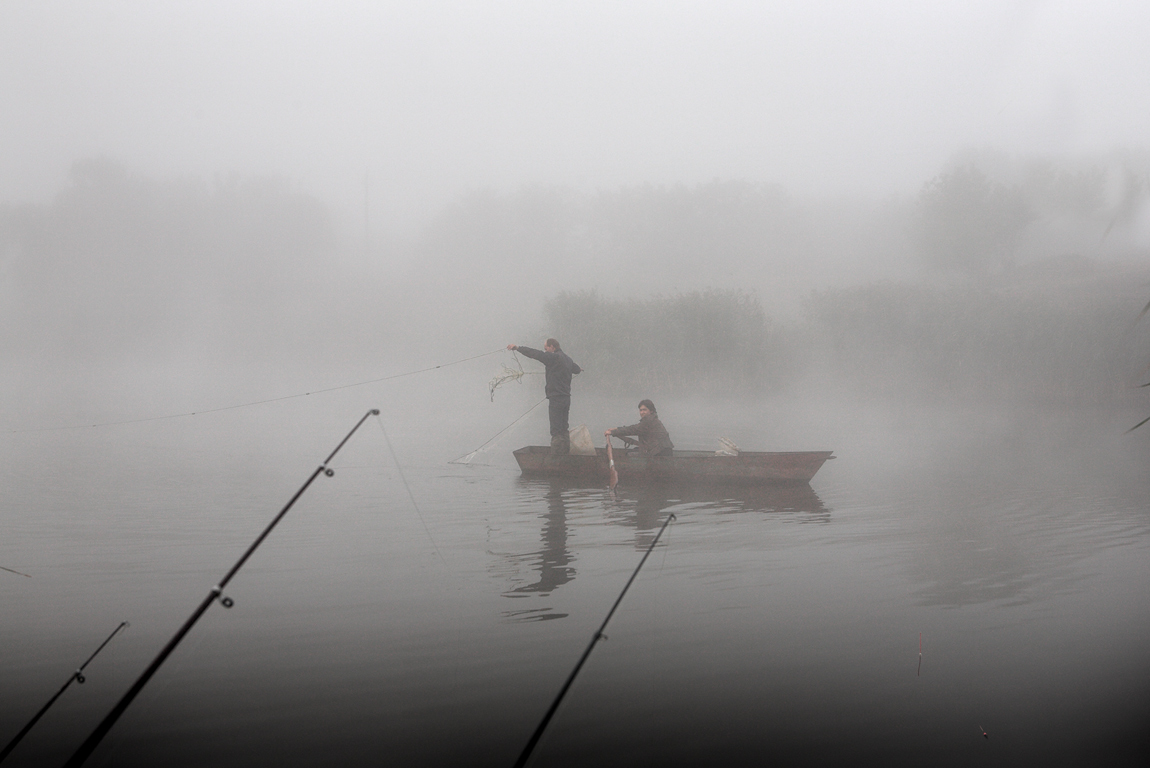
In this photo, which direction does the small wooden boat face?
to the viewer's right

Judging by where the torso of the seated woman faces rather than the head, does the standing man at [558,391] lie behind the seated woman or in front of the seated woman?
in front

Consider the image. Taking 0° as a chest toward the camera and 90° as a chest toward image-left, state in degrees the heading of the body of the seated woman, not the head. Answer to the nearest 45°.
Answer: approximately 90°
